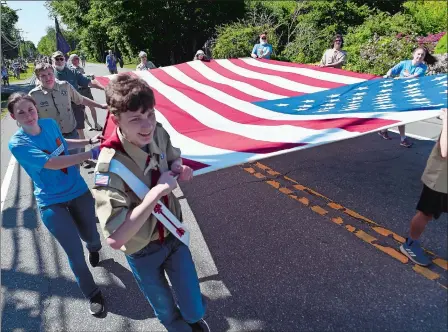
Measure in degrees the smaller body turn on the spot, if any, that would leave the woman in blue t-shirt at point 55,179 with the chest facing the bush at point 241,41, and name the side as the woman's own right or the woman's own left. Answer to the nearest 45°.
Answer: approximately 90° to the woman's own left

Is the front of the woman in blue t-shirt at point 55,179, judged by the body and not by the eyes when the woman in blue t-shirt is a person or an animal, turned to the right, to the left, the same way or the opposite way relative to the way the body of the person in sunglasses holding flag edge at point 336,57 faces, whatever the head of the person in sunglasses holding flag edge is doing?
to the left

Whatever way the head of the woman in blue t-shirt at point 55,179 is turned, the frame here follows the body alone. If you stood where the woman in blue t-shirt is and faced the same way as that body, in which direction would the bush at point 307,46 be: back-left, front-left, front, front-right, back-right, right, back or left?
left

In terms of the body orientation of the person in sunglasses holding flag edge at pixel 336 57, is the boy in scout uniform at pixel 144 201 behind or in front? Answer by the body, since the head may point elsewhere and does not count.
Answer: in front

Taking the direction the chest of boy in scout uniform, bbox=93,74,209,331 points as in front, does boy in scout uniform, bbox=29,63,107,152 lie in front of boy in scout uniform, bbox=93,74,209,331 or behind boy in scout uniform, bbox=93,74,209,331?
behind

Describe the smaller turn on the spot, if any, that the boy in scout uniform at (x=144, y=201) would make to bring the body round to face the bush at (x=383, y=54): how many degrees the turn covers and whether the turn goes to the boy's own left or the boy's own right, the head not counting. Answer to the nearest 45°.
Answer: approximately 90° to the boy's own left

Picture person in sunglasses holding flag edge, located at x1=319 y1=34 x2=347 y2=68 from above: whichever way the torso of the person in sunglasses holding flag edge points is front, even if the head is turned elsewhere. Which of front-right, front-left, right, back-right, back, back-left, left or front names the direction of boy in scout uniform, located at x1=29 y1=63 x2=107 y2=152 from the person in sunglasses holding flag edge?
front-right

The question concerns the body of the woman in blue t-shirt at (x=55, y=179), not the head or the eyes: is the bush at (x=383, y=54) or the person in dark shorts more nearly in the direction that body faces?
the person in dark shorts

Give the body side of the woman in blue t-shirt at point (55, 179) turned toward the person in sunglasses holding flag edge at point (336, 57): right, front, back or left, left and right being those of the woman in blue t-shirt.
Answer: left
